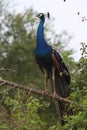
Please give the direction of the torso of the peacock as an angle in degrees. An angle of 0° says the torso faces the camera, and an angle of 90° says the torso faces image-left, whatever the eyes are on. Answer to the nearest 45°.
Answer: approximately 45°
